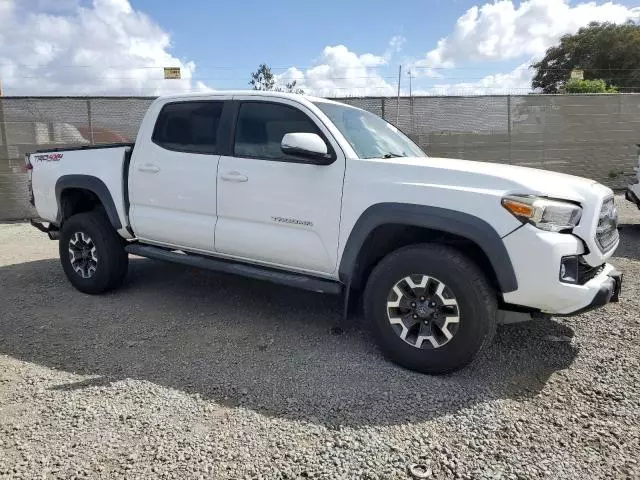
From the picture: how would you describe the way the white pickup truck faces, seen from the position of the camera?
facing the viewer and to the right of the viewer

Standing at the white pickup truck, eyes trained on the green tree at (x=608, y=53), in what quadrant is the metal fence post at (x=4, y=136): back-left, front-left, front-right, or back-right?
front-left

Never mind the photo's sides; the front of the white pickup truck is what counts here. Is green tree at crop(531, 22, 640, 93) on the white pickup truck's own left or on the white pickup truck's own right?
on the white pickup truck's own left

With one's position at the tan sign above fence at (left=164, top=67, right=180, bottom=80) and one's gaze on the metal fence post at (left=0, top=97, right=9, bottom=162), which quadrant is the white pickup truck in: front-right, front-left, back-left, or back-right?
front-left

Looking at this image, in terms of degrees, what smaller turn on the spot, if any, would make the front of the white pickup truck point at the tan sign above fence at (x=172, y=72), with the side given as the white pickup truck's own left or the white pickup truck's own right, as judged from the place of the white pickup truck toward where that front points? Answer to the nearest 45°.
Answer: approximately 135° to the white pickup truck's own left

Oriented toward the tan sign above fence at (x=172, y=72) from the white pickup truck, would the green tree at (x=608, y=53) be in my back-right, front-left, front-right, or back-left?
front-right

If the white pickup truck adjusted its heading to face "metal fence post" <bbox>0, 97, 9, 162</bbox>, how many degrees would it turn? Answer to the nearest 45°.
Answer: approximately 180°
